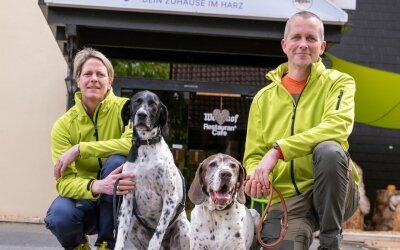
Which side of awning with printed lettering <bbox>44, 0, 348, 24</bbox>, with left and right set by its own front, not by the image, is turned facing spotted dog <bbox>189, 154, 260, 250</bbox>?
front

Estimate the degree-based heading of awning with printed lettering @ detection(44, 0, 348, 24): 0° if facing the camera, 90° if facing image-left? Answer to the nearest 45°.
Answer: approximately 0°

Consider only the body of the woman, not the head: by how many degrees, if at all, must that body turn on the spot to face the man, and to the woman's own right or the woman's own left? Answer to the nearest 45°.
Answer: approximately 45° to the woman's own left

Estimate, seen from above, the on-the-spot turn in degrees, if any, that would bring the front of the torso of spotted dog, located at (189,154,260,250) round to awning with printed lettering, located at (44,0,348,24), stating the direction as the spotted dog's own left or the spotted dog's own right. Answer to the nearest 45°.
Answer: approximately 180°

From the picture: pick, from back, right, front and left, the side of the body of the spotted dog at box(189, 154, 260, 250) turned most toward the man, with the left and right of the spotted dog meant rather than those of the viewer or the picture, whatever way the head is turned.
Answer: left

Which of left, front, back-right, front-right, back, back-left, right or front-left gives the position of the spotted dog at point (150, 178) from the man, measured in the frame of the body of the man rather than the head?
right
